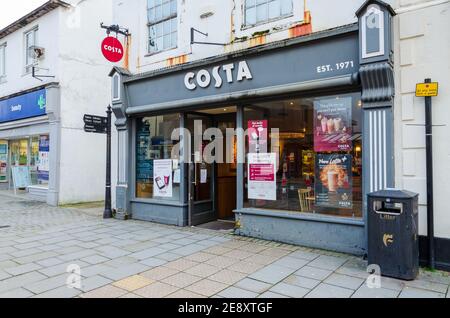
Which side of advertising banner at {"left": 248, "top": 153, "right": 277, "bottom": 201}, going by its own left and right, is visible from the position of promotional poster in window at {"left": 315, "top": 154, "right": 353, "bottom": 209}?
left

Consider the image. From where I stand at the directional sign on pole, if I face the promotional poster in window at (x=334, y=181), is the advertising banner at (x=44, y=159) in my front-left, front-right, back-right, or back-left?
back-left

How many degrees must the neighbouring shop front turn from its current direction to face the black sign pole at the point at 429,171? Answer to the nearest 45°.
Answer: approximately 45° to its left

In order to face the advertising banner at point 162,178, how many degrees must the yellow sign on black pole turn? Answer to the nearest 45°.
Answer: approximately 90° to its right

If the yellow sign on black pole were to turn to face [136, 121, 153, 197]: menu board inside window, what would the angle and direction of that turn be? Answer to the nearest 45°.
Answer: approximately 90° to its right
